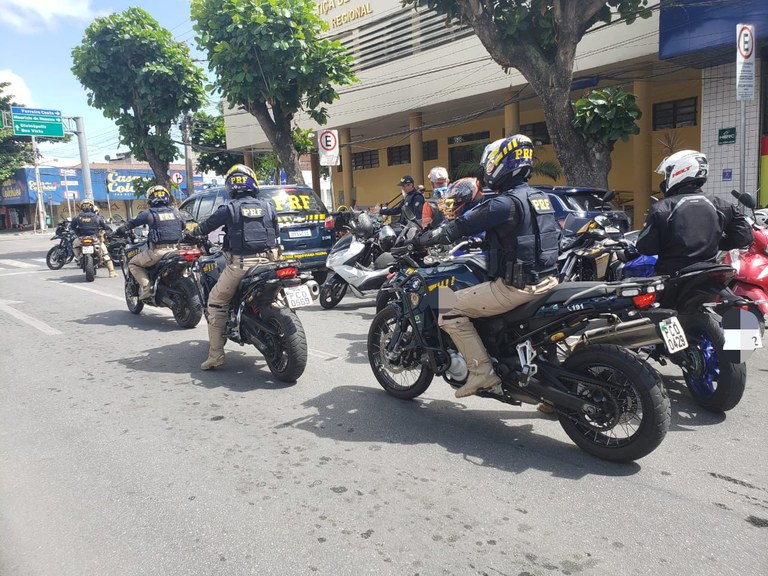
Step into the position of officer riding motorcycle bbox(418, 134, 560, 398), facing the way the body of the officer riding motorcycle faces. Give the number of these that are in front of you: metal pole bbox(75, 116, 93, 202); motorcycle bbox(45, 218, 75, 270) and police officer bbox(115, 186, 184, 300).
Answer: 3

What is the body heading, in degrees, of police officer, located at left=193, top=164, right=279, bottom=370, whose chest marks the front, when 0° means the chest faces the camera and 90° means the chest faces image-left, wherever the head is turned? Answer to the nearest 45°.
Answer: approximately 135°

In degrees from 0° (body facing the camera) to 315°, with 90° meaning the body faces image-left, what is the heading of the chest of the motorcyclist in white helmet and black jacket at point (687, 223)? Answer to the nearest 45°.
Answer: approximately 135°

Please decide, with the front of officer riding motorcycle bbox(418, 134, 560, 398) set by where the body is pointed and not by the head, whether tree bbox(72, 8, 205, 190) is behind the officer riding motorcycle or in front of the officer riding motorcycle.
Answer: in front

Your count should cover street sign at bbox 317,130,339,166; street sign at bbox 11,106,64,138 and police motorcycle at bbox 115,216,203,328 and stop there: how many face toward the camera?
2

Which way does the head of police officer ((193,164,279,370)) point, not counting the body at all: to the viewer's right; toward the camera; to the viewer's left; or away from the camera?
away from the camera

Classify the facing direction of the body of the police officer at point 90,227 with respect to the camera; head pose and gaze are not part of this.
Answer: away from the camera

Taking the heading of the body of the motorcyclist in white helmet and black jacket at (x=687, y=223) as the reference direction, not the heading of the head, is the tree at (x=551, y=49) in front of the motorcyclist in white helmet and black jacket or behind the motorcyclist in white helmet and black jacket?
in front

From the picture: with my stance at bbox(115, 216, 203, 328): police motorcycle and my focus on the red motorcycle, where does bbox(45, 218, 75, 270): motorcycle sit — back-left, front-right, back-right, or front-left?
back-left

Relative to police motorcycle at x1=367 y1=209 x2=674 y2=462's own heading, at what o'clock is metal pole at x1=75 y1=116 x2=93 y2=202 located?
The metal pole is roughly at 12 o'clock from the police motorcycle.

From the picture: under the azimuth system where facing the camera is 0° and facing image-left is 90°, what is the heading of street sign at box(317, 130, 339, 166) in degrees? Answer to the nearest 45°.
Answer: approximately 0°

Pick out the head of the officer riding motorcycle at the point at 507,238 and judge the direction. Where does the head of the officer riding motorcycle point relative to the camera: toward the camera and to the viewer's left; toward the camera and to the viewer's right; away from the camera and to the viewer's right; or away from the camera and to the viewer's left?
away from the camera and to the viewer's left

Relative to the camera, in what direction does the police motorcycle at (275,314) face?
facing away from the viewer and to the left of the viewer

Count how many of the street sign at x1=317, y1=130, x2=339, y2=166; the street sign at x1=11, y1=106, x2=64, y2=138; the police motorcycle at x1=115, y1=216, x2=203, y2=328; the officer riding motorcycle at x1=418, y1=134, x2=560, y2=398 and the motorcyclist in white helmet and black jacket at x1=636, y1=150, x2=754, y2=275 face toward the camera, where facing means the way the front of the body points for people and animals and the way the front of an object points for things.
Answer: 2
